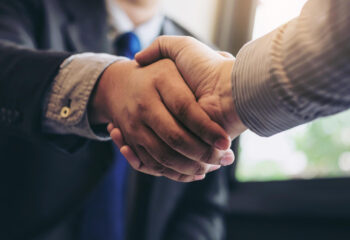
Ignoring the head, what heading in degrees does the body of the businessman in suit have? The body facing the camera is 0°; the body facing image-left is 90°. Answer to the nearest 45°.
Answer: approximately 315°
